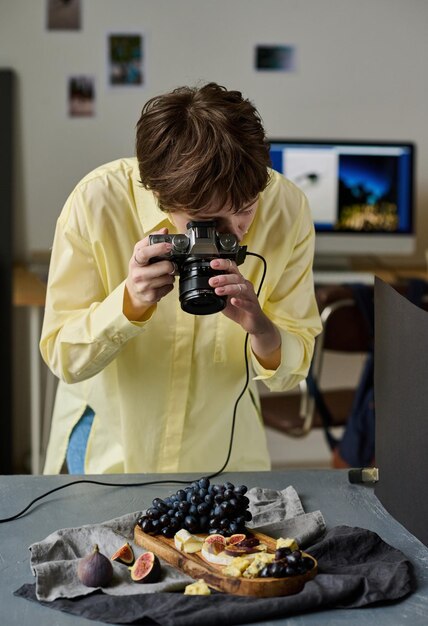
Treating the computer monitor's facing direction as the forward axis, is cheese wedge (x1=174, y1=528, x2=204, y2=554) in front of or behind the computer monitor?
in front

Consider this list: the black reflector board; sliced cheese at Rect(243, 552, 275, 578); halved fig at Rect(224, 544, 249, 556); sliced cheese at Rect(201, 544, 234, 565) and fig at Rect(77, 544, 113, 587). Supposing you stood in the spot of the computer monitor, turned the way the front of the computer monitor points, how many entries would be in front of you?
5

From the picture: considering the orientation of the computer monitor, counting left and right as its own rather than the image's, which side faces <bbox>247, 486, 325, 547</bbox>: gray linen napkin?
front

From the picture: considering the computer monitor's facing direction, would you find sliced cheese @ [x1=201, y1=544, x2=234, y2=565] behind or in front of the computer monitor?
in front

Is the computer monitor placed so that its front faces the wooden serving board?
yes

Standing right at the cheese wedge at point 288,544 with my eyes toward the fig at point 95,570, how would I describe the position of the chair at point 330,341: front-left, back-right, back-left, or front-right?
back-right

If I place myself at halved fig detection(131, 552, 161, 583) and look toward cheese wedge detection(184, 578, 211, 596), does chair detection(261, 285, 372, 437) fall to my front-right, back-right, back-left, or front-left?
back-left

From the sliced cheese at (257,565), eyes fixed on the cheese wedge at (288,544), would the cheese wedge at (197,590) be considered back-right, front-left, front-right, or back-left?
back-left

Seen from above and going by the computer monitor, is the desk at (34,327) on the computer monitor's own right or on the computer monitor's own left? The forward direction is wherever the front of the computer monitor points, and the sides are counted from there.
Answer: on the computer monitor's own right

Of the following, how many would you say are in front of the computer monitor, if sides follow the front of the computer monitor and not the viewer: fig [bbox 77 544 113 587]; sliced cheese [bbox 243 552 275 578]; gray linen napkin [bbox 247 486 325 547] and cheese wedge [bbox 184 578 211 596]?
4

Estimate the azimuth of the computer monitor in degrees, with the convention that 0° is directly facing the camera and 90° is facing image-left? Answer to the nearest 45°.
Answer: approximately 0°

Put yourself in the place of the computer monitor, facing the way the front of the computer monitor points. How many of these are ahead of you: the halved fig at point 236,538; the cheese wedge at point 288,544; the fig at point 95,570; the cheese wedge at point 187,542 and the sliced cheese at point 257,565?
5

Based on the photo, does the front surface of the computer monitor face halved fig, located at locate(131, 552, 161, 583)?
yes

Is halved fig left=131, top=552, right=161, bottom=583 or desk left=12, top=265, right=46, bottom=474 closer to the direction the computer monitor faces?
the halved fig

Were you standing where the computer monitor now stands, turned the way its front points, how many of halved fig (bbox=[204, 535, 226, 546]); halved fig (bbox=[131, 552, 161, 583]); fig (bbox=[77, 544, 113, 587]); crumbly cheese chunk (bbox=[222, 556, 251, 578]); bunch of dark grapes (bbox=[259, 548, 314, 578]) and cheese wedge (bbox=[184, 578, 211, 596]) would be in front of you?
6

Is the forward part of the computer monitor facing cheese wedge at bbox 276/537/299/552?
yes

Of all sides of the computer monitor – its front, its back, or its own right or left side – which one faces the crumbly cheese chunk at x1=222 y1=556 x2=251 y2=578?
front
